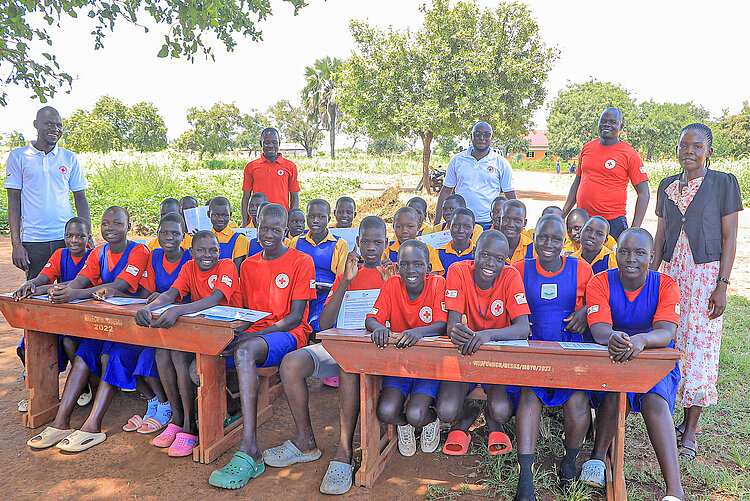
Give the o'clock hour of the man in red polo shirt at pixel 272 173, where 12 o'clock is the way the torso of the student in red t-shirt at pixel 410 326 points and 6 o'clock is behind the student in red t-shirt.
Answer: The man in red polo shirt is roughly at 5 o'clock from the student in red t-shirt.

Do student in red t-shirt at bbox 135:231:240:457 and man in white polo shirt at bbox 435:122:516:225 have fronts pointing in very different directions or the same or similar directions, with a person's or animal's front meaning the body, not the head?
same or similar directions

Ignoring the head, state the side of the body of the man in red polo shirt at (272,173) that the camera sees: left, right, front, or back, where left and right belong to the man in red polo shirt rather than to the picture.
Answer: front

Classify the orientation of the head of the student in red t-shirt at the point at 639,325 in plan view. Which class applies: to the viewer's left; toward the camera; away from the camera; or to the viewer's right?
toward the camera

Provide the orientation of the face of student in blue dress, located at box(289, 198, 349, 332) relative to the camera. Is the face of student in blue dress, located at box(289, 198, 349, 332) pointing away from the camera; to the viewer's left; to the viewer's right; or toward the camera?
toward the camera

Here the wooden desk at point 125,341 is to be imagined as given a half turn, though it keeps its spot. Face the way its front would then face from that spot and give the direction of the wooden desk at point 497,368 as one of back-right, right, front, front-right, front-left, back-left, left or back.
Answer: right

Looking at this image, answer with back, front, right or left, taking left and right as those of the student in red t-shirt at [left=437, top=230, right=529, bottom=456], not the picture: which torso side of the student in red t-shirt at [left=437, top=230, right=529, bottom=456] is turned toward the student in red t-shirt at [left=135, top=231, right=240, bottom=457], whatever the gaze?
right

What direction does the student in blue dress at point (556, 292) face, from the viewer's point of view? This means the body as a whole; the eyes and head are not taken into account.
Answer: toward the camera

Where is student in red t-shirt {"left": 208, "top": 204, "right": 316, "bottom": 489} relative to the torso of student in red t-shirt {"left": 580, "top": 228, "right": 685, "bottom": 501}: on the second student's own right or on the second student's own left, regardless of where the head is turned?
on the second student's own right

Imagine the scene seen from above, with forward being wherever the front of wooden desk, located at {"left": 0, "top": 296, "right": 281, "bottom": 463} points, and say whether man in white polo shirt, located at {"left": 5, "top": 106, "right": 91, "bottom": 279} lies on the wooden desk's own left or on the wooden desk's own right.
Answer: on the wooden desk's own right

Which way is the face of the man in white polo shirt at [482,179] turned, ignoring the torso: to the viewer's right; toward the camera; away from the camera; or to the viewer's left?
toward the camera

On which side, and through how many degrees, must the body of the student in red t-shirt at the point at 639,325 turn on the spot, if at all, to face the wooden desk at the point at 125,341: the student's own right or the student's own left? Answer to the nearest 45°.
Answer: approximately 90° to the student's own right

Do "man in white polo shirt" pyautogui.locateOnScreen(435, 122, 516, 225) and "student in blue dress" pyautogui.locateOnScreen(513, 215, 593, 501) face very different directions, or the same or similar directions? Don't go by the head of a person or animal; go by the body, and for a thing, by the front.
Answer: same or similar directions

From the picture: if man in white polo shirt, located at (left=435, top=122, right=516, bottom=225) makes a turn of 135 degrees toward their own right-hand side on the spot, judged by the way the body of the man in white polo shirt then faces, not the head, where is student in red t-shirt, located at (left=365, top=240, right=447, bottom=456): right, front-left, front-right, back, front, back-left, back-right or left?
back-left

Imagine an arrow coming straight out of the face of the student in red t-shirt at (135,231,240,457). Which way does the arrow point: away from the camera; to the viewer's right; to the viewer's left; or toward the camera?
toward the camera

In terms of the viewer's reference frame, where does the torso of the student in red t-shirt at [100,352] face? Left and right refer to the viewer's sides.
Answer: facing the viewer and to the left of the viewer
